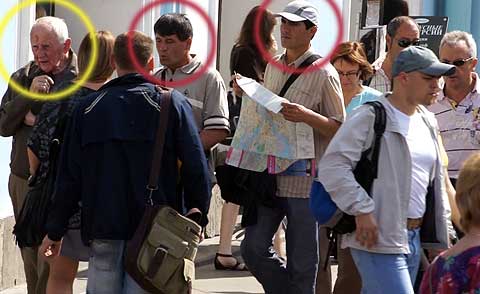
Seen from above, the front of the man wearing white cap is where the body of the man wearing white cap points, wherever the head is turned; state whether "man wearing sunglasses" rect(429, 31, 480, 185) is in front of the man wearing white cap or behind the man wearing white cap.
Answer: behind

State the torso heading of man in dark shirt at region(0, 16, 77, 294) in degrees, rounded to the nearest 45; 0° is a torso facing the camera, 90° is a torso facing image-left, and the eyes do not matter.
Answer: approximately 45°

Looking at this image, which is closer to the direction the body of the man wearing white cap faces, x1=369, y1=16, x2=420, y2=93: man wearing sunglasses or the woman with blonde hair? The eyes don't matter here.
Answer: the woman with blonde hair

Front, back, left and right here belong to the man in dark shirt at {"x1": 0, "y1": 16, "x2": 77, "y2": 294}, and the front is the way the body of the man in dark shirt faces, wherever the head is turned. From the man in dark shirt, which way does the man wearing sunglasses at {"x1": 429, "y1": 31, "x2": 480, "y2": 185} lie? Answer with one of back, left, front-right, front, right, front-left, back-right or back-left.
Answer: back-left

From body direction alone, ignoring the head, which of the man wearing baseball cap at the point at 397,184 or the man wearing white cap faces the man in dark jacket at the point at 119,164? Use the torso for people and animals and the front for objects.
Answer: the man wearing white cap

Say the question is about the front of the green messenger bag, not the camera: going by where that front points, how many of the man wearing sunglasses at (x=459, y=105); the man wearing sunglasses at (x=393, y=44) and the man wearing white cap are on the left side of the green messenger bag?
3

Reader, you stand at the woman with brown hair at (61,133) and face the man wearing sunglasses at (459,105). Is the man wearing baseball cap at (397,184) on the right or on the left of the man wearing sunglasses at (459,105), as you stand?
right
